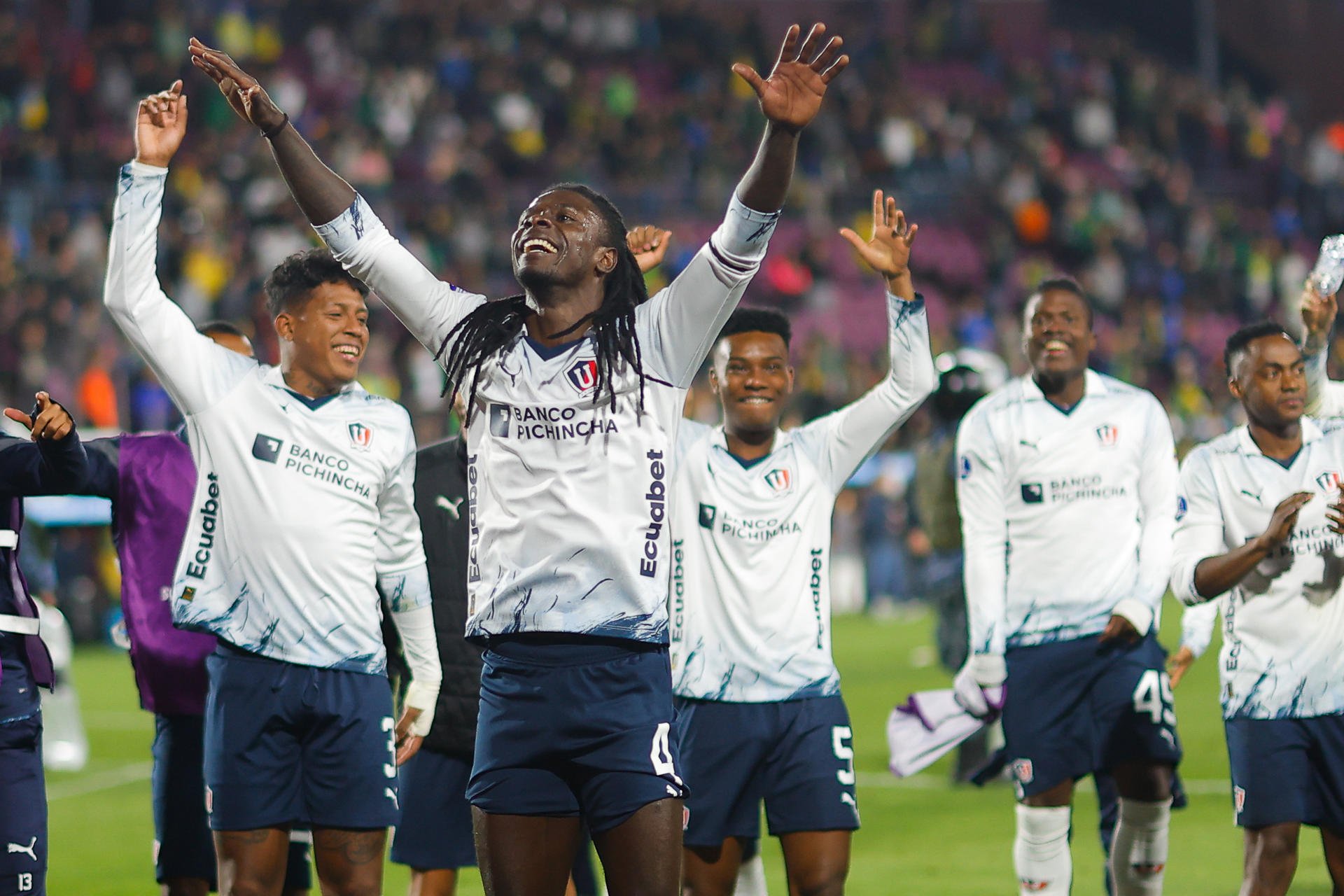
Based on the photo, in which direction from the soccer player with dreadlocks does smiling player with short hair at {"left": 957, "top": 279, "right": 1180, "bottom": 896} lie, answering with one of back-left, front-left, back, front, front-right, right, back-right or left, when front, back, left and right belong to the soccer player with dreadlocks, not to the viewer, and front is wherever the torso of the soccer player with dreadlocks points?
back-left

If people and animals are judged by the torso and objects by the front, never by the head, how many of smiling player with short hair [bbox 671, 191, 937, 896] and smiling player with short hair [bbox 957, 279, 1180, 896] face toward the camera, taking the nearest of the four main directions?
2

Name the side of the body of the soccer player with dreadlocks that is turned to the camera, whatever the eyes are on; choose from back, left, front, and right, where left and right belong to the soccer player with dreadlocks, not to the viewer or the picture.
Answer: front

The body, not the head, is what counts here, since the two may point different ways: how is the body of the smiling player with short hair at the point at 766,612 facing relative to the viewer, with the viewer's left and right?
facing the viewer

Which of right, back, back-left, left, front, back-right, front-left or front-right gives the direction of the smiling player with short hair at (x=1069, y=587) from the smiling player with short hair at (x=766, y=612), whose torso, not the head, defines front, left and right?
back-left

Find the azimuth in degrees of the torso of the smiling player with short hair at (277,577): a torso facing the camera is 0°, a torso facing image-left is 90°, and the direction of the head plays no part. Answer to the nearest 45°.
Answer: approximately 315°

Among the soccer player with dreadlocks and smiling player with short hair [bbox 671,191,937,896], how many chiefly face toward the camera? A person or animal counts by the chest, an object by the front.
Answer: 2

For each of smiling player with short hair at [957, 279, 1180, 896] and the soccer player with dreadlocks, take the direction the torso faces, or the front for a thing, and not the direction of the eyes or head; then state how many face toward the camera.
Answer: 2

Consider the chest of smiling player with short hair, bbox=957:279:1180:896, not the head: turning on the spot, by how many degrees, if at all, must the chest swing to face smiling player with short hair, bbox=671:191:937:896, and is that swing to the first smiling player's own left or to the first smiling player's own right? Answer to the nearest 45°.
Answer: approximately 45° to the first smiling player's own right

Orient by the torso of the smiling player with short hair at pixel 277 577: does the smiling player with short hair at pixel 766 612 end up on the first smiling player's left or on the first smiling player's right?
on the first smiling player's left
